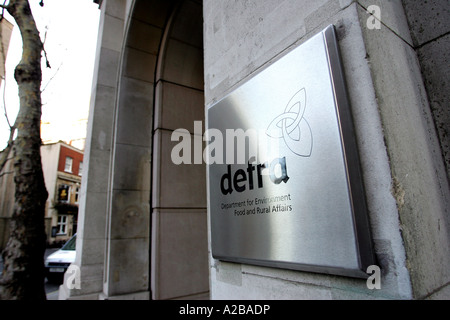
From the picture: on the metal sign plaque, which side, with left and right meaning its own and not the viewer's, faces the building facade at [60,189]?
right

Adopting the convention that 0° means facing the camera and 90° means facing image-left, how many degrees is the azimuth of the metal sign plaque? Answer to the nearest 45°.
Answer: approximately 45°

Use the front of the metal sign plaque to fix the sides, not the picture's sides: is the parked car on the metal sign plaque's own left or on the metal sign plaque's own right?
on the metal sign plaque's own right

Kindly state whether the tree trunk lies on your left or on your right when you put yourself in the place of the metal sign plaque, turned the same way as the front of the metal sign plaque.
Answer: on your right

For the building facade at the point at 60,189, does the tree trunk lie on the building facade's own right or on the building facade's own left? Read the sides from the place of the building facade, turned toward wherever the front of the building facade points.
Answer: on the building facade's own right

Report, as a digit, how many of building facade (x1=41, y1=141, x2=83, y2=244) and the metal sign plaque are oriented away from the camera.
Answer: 0
